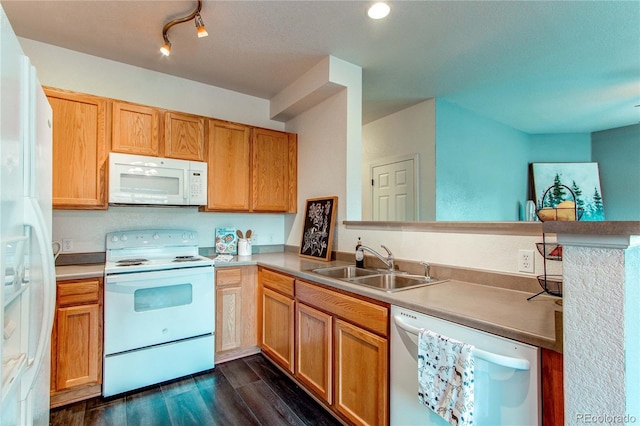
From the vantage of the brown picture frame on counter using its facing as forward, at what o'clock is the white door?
The white door is roughly at 6 o'clock from the brown picture frame on counter.

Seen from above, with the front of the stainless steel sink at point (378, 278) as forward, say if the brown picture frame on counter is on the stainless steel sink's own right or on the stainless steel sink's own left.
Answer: on the stainless steel sink's own right

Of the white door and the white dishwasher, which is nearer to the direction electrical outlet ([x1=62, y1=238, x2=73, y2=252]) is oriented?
the white dishwasher

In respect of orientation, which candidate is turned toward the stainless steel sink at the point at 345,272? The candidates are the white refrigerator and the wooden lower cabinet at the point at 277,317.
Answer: the white refrigerator

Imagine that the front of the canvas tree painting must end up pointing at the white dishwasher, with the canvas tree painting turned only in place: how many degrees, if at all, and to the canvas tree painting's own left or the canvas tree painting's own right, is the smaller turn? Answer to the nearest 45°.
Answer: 0° — it already faces it

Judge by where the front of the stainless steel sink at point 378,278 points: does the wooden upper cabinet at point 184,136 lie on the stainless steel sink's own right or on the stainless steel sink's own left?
on the stainless steel sink's own right

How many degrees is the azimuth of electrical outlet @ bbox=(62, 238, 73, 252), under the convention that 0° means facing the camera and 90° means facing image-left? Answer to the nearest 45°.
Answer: approximately 0°
